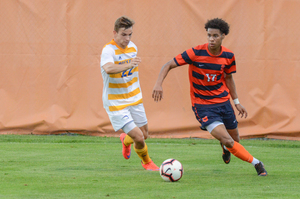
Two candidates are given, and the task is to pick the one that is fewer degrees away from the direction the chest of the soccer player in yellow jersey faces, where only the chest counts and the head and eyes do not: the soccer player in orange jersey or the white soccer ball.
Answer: the white soccer ball

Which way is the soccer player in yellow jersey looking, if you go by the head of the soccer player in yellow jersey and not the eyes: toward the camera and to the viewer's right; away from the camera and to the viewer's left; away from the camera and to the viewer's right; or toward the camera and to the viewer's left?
toward the camera and to the viewer's right

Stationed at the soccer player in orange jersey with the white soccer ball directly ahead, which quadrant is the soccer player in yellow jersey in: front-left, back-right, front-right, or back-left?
front-right

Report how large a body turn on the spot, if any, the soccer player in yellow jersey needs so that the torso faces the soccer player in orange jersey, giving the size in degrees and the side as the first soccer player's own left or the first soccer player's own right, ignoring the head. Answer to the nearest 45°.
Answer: approximately 45° to the first soccer player's own left

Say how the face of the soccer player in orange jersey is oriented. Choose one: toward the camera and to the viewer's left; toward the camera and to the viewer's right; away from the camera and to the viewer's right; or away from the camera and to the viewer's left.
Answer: toward the camera and to the viewer's left

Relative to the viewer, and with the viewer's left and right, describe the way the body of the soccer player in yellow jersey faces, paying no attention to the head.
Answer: facing the viewer and to the right of the viewer

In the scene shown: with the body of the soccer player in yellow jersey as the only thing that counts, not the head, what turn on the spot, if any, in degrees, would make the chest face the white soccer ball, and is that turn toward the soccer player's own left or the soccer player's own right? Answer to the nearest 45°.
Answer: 0° — they already face it

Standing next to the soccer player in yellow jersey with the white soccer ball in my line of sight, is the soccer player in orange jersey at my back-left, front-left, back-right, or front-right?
front-left

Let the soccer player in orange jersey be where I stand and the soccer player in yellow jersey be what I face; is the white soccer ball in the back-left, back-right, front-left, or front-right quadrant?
front-left
